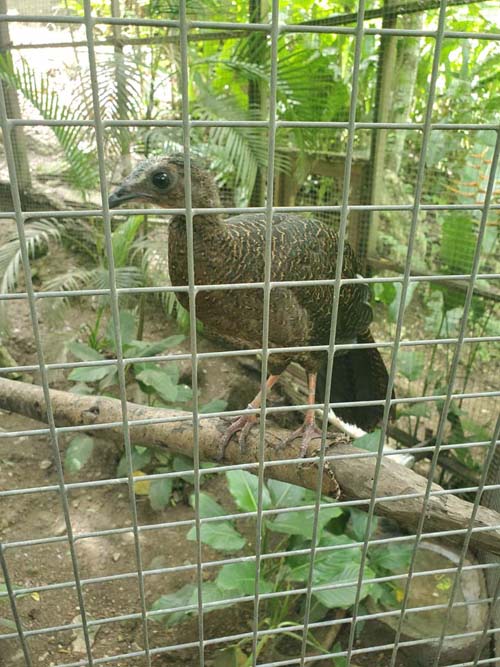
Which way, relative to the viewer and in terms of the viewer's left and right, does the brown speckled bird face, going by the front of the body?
facing to the left of the viewer

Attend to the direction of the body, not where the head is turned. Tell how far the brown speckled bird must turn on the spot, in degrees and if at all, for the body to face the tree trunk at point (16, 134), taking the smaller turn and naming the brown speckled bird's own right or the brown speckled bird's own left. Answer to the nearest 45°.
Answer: approximately 45° to the brown speckled bird's own right

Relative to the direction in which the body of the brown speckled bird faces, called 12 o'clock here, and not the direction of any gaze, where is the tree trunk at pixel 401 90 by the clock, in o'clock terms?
The tree trunk is roughly at 4 o'clock from the brown speckled bird.
